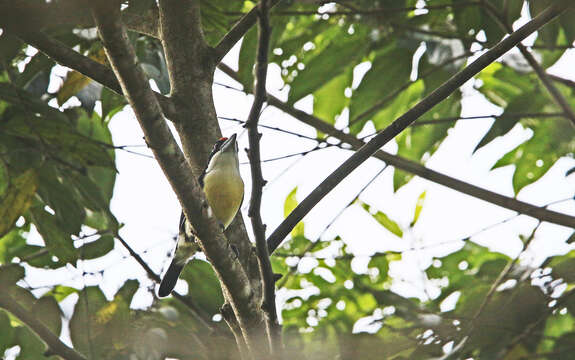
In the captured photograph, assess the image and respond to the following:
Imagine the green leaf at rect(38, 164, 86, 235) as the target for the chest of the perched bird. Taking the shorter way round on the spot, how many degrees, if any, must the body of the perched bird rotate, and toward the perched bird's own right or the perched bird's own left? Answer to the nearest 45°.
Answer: approximately 90° to the perched bird's own right

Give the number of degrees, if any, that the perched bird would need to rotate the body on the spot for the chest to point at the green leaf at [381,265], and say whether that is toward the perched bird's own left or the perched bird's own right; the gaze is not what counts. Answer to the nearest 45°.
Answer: approximately 90° to the perched bird's own left

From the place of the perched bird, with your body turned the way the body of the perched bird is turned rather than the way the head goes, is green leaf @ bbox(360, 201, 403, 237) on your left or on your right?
on your left

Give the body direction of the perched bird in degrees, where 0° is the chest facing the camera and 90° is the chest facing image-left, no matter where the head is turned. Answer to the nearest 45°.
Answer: approximately 315°
